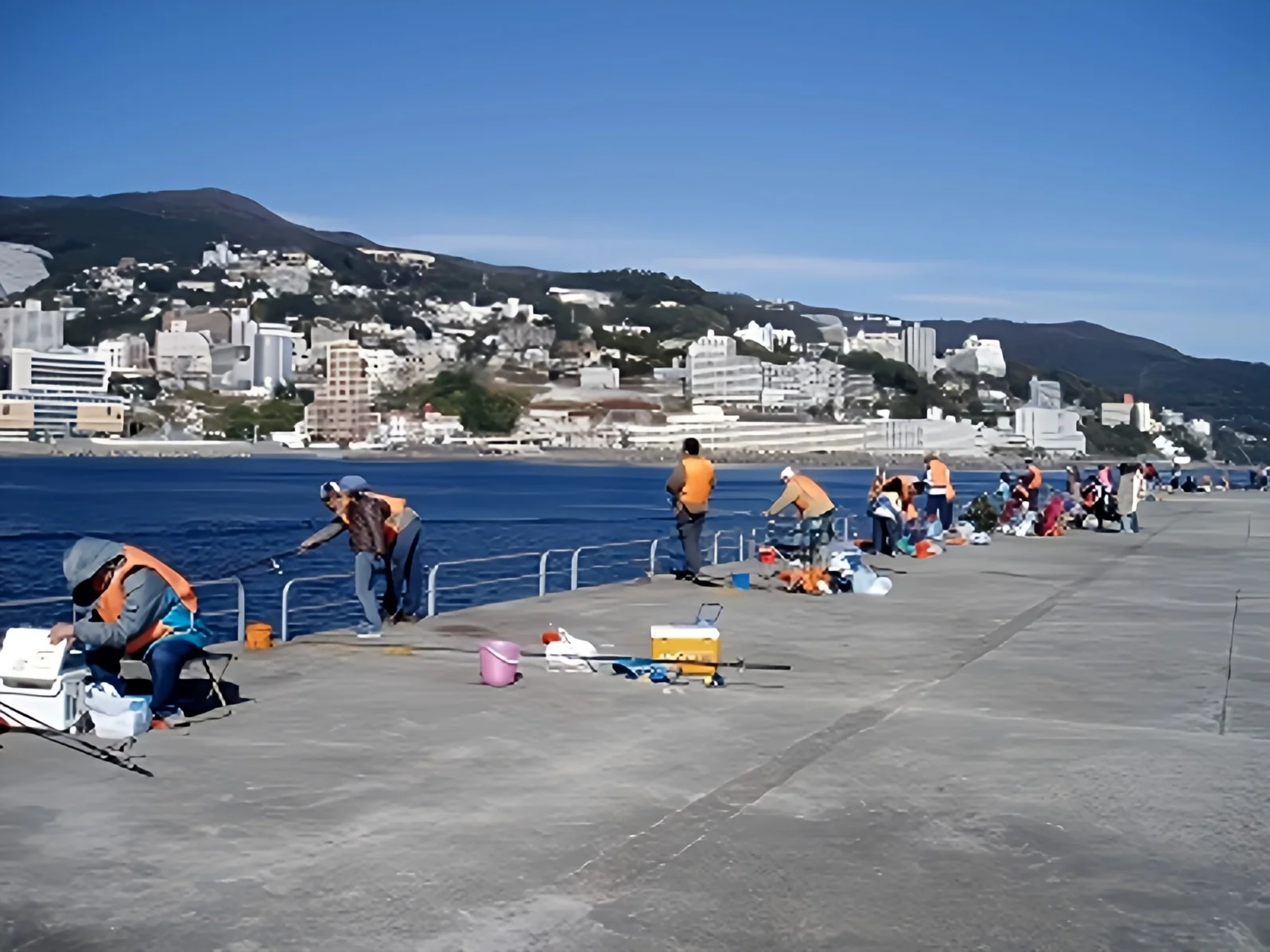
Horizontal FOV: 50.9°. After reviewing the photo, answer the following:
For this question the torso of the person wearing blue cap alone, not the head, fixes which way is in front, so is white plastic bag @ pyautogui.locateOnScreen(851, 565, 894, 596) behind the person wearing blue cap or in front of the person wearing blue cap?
behind

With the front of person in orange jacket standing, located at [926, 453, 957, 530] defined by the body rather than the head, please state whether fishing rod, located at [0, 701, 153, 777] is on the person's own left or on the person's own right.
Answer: on the person's own left

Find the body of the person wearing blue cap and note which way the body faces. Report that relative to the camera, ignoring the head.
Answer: to the viewer's left

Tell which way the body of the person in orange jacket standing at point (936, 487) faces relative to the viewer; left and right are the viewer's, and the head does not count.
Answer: facing away from the viewer and to the left of the viewer

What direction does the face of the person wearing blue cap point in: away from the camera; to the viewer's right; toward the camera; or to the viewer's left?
to the viewer's left

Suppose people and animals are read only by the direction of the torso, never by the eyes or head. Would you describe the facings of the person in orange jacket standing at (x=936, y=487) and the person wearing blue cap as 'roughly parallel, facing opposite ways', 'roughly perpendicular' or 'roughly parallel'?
roughly perpendicular

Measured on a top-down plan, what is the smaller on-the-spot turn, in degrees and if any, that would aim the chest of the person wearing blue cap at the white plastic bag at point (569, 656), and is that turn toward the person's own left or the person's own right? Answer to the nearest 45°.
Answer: approximately 135° to the person's own left

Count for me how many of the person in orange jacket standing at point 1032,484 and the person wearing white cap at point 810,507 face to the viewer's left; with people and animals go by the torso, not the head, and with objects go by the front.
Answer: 2

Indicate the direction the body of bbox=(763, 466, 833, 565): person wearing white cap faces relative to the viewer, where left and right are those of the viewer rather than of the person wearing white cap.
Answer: facing to the left of the viewer

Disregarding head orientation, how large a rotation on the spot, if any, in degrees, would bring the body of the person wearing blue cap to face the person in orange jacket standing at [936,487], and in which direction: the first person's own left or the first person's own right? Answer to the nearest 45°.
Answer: approximately 135° to the first person's own right
